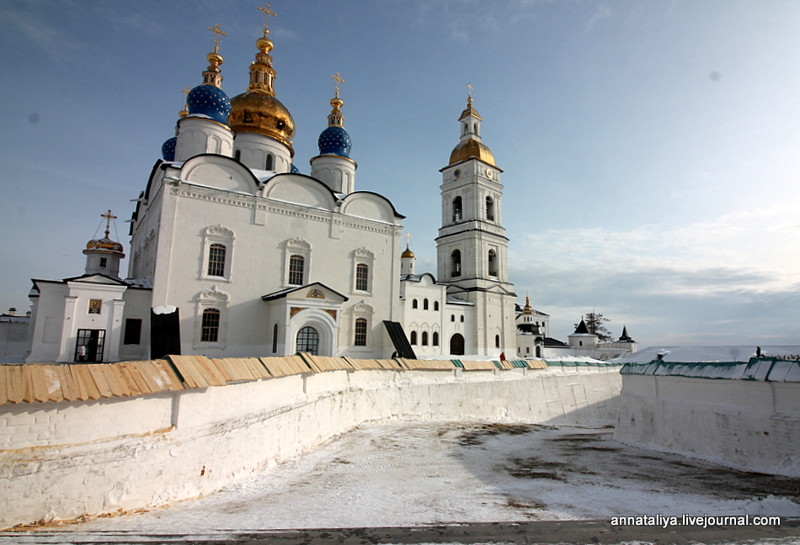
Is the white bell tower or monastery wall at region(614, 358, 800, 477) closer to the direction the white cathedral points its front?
the monastery wall

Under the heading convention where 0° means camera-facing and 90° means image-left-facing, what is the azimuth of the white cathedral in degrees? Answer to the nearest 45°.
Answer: approximately 315°

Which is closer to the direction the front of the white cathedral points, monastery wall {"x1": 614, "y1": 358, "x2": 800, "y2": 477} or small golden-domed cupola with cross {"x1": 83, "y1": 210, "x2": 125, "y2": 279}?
the monastery wall

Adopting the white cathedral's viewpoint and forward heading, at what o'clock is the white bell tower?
The white bell tower is roughly at 9 o'clock from the white cathedral.

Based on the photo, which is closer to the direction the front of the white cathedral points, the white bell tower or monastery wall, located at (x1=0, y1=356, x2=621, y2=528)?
the monastery wall

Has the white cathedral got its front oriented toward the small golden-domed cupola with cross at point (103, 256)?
no

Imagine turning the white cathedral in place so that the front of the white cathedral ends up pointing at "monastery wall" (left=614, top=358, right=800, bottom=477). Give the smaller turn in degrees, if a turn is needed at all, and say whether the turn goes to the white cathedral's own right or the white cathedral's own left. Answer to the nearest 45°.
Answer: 0° — it already faces it

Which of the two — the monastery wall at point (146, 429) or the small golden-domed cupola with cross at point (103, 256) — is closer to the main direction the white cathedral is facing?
the monastery wall
